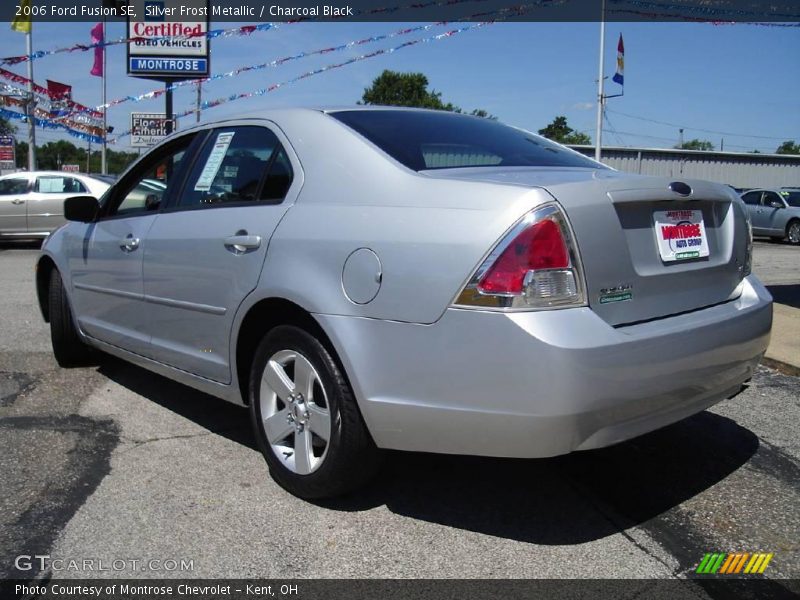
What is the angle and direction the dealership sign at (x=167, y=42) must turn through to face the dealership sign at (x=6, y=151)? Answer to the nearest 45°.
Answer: approximately 135° to its right

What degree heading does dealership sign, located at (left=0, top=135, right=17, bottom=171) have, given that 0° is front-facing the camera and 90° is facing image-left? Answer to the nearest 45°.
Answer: approximately 0°

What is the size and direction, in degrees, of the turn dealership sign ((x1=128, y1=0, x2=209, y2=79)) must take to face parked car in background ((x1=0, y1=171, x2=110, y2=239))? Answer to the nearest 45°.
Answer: approximately 45° to its right

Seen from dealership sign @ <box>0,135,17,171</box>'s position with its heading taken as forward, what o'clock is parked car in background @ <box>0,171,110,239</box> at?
The parked car in background is roughly at 12 o'clock from the dealership sign.

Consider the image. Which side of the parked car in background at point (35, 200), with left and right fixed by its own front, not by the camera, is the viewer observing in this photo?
left

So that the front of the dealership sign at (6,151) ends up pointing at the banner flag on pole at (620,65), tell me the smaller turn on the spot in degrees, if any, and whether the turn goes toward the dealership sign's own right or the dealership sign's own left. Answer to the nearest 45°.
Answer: approximately 90° to the dealership sign's own left
